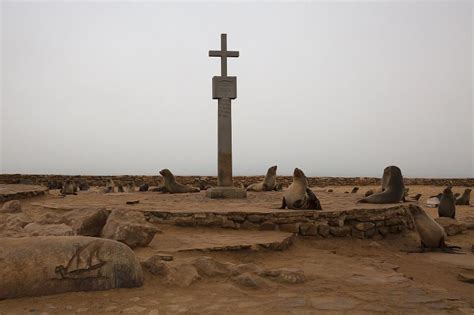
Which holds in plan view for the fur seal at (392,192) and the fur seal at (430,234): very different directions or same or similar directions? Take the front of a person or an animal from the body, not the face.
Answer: very different directions

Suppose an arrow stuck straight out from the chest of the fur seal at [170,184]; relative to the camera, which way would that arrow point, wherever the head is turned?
to the viewer's left

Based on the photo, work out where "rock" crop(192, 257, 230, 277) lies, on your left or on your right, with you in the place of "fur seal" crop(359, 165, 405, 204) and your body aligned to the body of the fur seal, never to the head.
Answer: on your right

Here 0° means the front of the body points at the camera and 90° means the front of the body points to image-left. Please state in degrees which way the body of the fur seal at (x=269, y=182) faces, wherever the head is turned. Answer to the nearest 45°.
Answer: approximately 270°

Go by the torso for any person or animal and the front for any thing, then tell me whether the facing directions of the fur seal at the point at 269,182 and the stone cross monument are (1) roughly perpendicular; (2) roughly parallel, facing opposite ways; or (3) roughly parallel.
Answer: roughly perpendicular

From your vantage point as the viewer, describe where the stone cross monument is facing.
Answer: facing the viewer

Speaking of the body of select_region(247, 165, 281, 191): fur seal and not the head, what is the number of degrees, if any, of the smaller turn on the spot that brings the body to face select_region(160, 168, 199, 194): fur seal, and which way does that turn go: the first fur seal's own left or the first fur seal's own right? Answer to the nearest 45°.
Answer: approximately 180°

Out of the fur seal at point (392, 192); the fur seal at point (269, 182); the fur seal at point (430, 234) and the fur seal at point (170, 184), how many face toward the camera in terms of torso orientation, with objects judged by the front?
0

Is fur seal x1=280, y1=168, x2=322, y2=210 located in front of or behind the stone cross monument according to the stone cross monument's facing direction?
in front

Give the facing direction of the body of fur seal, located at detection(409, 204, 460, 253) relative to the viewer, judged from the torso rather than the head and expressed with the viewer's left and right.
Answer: facing to the left of the viewer

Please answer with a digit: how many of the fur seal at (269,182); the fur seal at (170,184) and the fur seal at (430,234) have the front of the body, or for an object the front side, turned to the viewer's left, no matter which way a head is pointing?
2

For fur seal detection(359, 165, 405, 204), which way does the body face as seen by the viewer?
to the viewer's right

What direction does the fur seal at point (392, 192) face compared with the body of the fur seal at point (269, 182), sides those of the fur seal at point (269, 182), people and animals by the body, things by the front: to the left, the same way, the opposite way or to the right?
the same way

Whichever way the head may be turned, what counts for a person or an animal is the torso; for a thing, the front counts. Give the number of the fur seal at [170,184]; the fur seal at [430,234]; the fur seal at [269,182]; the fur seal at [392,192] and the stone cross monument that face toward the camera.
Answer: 1
